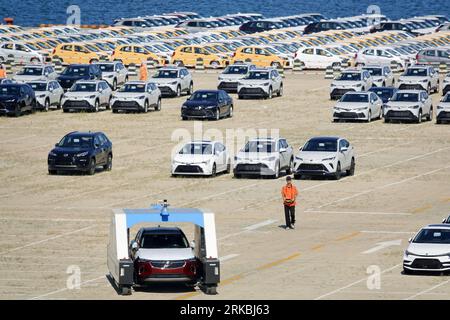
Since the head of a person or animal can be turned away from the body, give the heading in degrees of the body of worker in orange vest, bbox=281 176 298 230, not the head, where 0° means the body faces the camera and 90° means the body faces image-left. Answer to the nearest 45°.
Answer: approximately 0°

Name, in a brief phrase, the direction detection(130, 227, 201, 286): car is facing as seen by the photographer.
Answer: facing the viewer

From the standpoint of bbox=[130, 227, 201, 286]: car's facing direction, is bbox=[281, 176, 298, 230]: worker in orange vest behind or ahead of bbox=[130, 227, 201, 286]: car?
behind

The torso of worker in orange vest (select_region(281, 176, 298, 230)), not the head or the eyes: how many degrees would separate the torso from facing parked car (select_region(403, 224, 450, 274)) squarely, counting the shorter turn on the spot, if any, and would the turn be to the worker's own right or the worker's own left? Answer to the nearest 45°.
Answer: approximately 45° to the worker's own left

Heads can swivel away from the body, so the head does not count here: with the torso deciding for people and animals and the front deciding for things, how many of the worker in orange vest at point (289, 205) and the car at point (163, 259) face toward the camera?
2

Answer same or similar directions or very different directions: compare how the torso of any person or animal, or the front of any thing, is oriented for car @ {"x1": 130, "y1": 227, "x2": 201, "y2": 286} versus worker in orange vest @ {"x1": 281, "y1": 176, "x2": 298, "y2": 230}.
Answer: same or similar directions
